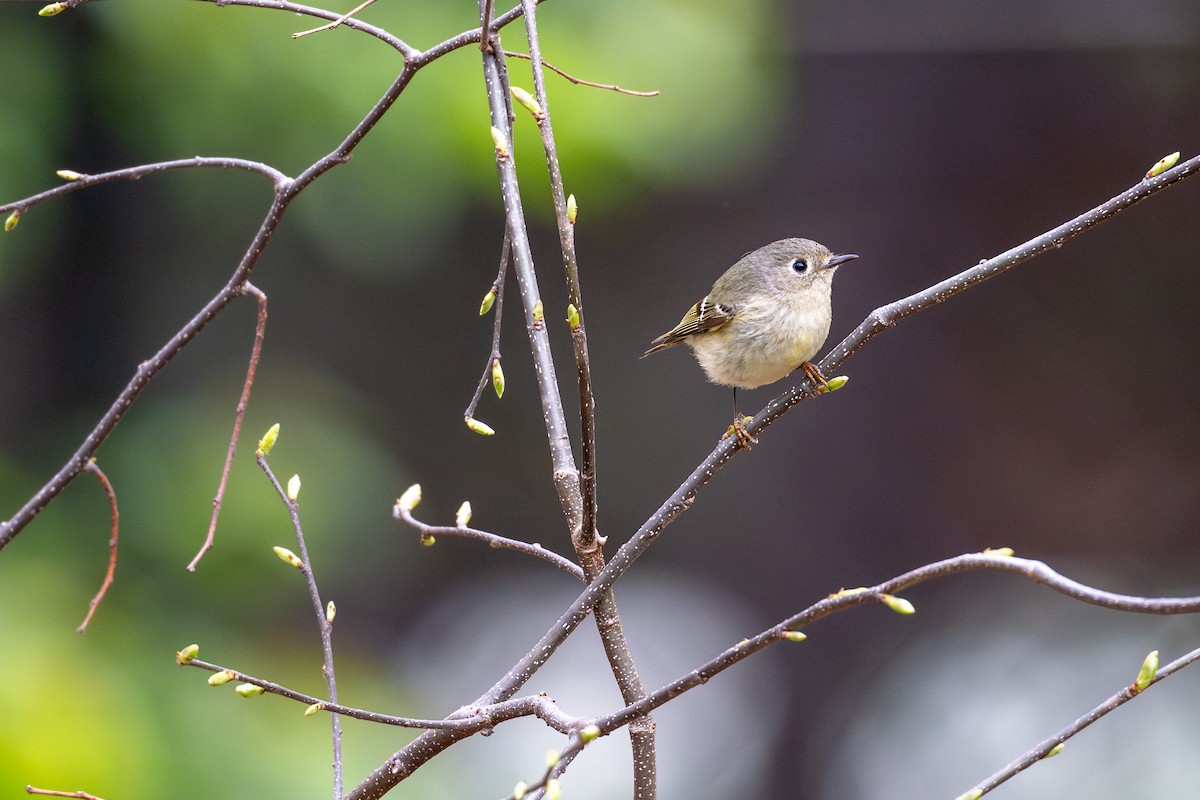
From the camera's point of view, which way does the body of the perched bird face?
to the viewer's right

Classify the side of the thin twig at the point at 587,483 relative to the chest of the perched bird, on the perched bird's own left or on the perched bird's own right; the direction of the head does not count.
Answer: on the perched bird's own right

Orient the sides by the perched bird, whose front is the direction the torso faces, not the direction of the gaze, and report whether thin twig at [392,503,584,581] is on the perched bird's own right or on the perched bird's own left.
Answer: on the perched bird's own right
